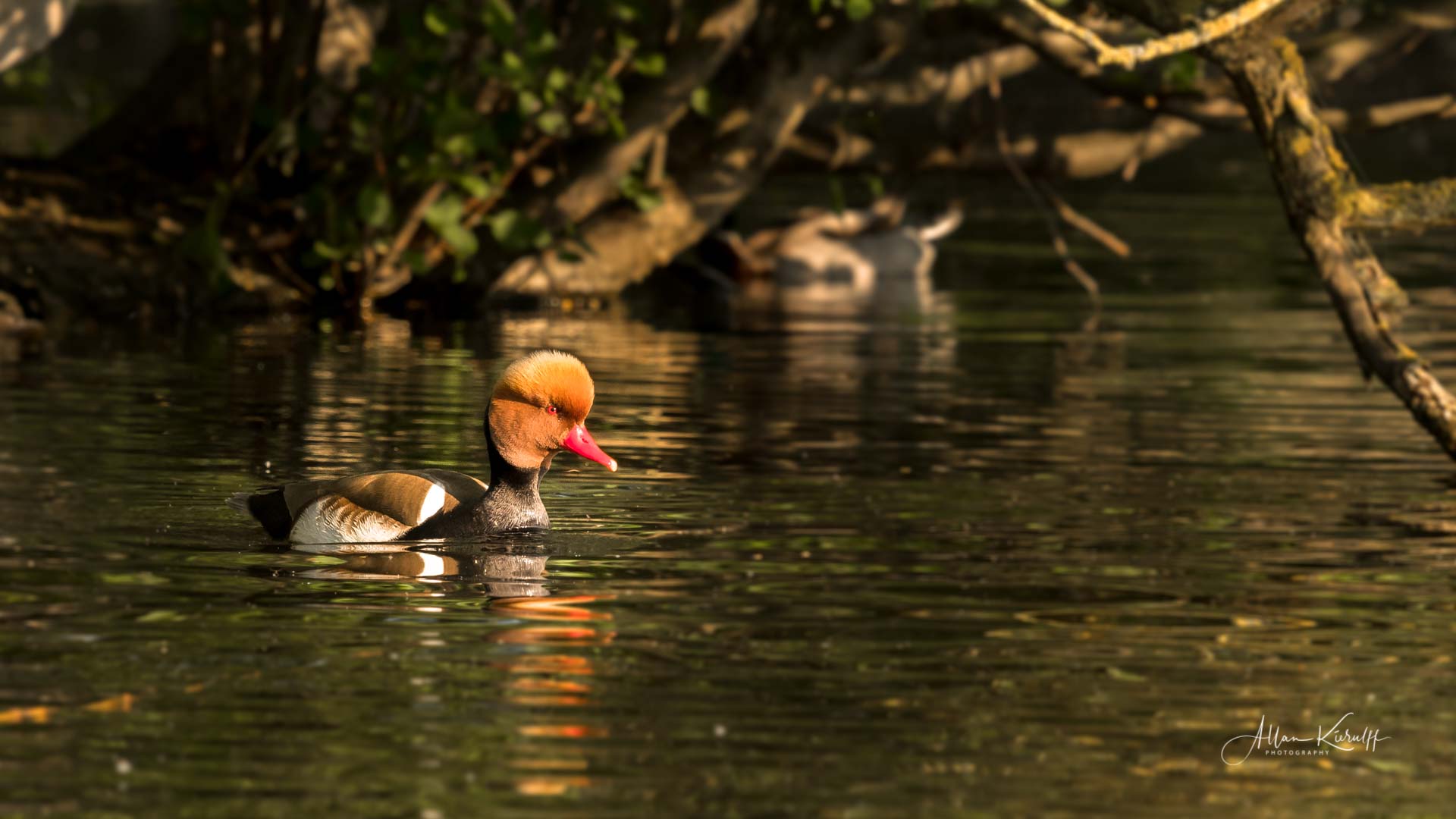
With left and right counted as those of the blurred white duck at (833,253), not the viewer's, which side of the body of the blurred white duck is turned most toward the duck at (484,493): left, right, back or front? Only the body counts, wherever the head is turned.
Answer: left

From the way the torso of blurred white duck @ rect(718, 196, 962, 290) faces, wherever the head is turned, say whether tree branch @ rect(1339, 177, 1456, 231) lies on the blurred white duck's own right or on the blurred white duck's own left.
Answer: on the blurred white duck's own left

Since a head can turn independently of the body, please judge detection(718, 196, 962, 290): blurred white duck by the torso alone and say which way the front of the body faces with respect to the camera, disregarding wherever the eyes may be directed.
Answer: to the viewer's left
